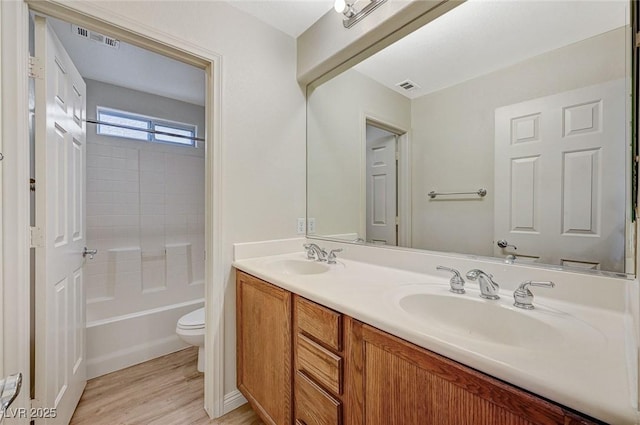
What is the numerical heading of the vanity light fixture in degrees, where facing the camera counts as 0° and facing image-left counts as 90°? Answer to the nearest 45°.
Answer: approximately 45°

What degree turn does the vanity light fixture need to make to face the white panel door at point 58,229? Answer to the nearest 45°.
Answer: approximately 45° to its right

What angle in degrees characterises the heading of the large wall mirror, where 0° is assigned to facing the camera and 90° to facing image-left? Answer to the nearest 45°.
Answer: approximately 45°

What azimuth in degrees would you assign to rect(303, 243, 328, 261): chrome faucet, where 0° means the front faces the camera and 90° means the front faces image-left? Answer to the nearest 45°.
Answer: approximately 45°

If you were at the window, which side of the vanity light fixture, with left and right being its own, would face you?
right
